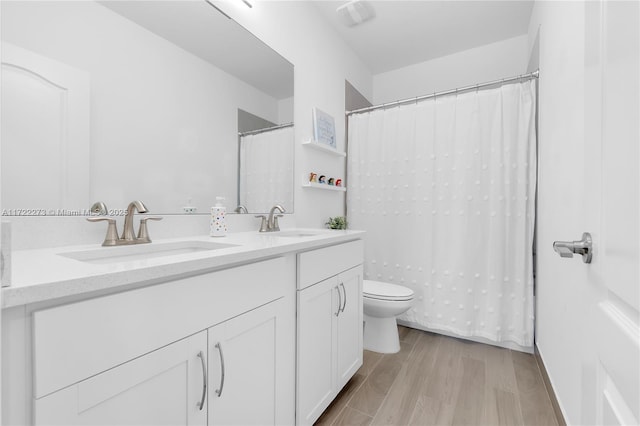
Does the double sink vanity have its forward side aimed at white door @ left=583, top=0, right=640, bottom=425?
yes

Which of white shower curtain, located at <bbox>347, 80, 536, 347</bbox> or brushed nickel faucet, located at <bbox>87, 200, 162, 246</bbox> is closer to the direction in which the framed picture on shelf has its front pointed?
the white shower curtain

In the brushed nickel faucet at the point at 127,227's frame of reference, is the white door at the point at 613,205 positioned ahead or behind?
ahead

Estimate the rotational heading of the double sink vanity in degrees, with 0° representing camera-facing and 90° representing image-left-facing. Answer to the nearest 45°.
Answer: approximately 315°

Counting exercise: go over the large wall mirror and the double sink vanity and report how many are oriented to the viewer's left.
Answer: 0

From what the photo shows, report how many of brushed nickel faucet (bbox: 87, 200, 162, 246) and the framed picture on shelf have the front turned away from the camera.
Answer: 0

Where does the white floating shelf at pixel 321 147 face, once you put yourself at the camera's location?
facing the viewer and to the right of the viewer

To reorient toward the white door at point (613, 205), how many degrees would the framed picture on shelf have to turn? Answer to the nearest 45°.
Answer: approximately 45° to its right

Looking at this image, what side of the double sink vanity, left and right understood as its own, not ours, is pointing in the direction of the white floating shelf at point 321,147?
left

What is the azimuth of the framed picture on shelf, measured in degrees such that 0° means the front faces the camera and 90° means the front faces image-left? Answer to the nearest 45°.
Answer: approximately 315°
